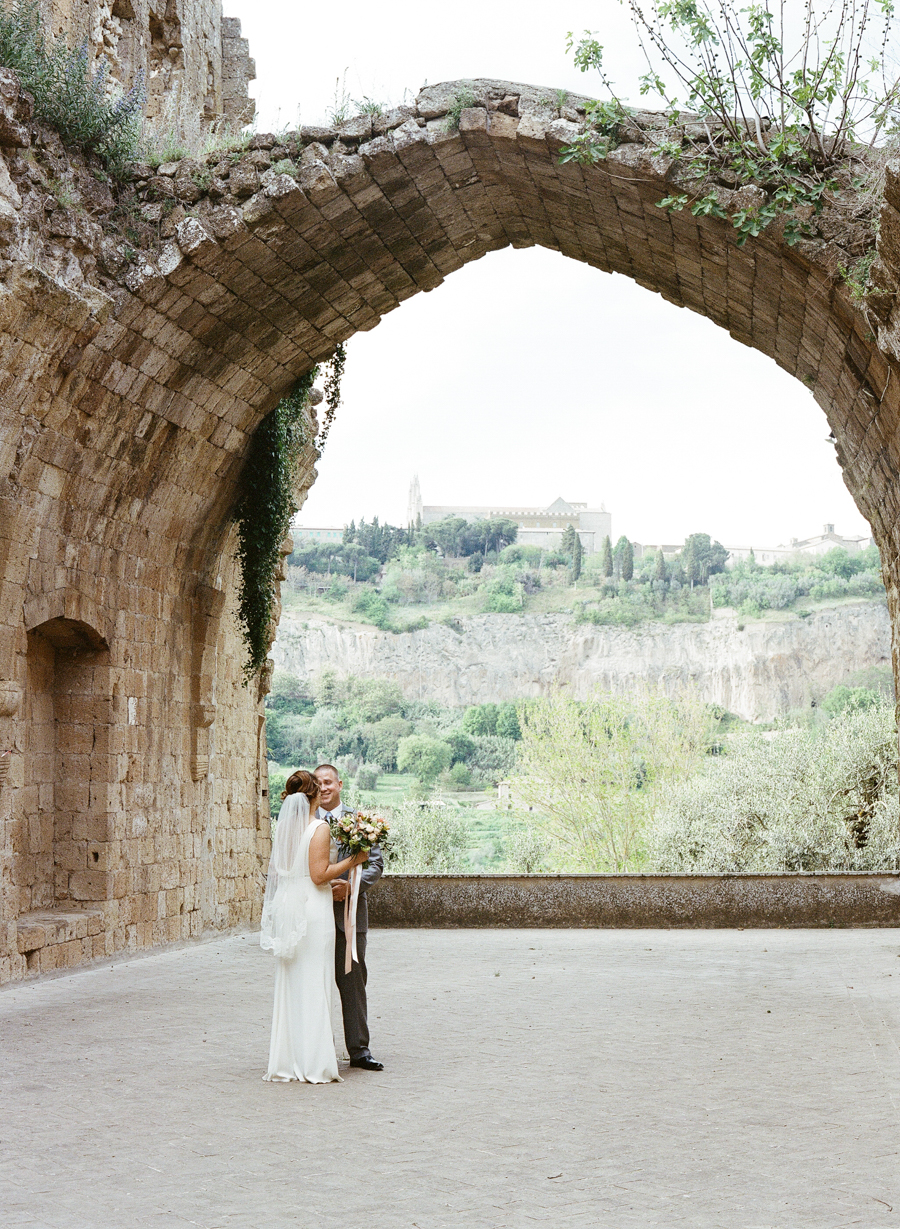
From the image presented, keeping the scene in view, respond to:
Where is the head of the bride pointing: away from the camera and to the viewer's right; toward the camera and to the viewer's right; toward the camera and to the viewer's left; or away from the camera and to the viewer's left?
away from the camera and to the viewer's right

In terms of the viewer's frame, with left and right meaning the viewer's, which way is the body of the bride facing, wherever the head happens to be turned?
facing away from the viewer and to the right of the viewer

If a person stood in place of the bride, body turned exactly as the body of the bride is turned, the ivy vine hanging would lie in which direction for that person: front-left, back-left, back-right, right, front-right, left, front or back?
front-left
